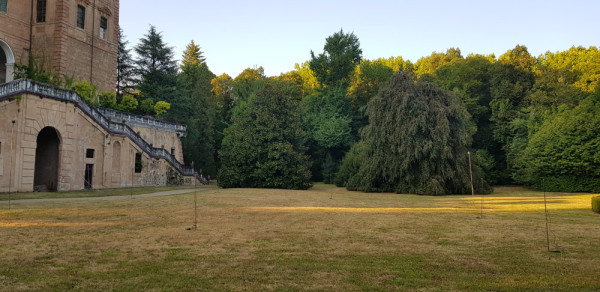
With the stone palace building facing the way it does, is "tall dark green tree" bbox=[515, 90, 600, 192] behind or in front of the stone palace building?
in front

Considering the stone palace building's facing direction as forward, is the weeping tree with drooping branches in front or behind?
in front

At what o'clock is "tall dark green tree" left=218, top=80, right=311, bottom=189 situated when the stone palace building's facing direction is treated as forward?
The tall dark green tree is roughly at 11 o'clock from the stone palace building.

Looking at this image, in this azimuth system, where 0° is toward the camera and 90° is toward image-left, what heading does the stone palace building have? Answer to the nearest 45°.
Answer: approximately 315°
